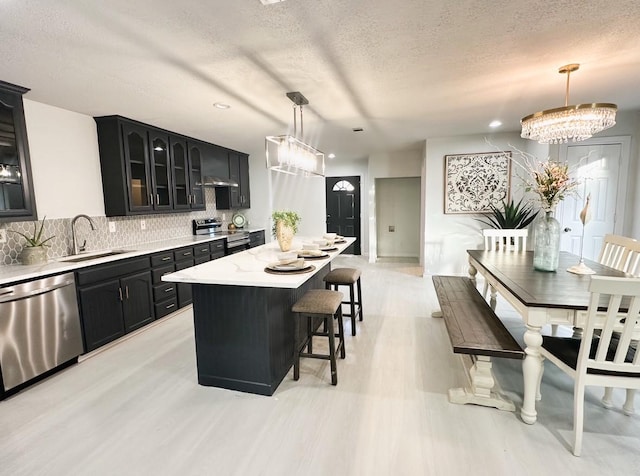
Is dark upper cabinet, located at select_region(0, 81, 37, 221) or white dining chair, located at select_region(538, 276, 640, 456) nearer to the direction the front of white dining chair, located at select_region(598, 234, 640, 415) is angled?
the dark upper cabinet

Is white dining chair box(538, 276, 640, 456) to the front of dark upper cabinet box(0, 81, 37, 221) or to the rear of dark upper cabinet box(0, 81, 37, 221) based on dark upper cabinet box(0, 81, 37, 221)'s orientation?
to the front

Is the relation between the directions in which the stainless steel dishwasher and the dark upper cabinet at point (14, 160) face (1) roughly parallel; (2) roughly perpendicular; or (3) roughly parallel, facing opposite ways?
roughly parallel

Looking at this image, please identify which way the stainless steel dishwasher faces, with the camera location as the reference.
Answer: facing the viewer and to the right of the viewer

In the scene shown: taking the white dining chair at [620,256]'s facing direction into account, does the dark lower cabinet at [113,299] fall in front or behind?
in front

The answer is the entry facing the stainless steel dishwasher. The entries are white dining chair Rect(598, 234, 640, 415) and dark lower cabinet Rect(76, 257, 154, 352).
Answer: the white dining chair

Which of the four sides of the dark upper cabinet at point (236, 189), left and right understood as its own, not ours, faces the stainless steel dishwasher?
right

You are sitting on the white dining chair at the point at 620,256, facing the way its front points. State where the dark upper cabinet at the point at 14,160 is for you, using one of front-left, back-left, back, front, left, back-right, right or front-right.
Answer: front

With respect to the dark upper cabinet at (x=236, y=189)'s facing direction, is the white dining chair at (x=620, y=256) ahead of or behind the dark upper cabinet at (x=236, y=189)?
ahead

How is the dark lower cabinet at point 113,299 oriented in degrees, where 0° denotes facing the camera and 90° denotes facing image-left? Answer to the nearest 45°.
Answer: approximately 315°

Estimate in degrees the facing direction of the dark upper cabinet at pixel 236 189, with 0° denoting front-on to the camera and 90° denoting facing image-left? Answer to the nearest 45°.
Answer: approximately 315°

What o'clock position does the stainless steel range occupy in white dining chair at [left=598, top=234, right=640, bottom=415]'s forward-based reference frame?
The stainless steel range is roughly at 1 o'clock from the white dining chair.

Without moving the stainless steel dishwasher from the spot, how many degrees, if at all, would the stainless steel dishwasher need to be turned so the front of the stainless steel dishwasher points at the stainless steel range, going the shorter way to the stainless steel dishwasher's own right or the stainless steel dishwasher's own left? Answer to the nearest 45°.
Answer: approximately 90° to the stainless steel dishwasher's own left

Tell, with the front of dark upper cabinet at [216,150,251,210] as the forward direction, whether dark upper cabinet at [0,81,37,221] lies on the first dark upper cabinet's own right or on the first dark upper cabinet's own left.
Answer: on the first dark upper cabinet's own right

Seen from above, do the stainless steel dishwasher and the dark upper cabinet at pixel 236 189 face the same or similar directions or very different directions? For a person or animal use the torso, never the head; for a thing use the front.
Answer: same or similar directions

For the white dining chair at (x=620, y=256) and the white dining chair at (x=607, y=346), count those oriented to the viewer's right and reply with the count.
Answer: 0

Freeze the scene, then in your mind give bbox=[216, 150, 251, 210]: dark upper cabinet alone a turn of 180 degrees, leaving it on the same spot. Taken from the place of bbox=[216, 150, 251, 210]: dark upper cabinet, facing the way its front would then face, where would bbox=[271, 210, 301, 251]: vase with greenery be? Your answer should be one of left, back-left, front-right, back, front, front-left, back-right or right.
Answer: back-left

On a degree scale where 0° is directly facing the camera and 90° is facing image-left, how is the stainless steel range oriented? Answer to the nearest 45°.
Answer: approximately 315°

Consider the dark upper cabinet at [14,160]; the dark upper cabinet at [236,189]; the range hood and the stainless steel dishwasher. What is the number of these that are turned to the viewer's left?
0

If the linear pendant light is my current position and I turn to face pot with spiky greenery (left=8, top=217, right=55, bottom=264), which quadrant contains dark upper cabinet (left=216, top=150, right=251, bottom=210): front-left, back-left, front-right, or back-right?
front-right

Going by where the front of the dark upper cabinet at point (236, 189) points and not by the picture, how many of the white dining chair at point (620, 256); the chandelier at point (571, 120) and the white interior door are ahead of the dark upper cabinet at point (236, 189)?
3
